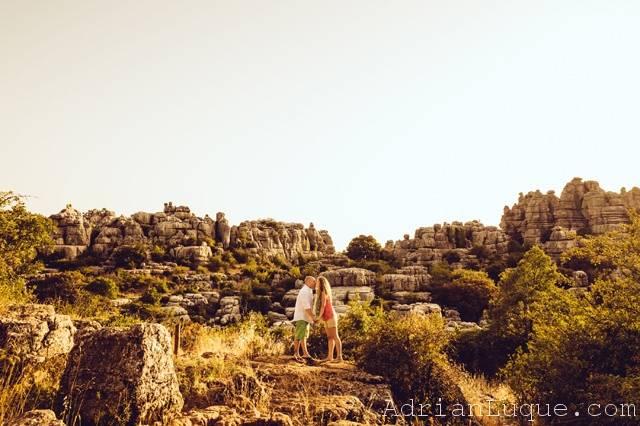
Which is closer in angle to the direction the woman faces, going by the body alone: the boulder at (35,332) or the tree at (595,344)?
the boulder

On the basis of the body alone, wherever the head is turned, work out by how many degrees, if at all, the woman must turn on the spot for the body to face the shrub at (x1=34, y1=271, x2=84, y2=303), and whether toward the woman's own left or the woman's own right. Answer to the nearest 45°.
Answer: approximately 45° to the woman's own right

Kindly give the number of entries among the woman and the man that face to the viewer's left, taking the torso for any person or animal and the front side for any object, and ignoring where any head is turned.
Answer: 1

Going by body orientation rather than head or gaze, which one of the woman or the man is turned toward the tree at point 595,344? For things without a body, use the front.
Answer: the man

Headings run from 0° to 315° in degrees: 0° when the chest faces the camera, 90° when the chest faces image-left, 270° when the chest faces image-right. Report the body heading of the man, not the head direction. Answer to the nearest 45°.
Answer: approximately 270°

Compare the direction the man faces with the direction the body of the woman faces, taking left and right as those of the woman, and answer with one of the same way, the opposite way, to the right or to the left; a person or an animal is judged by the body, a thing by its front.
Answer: the opposite way

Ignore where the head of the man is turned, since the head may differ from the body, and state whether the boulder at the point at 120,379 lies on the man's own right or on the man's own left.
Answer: on the man's own right

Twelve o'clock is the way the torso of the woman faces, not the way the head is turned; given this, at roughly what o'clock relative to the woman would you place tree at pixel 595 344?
The tree is roughly at 6 o'clock from the woman.

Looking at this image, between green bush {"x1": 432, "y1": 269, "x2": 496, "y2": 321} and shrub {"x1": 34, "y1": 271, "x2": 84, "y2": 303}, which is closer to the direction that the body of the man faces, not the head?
the green bush

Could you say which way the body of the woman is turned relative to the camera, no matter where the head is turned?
to the viewer's left

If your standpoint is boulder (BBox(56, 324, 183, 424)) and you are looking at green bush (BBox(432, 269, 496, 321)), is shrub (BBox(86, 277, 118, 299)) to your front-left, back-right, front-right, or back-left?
front-left

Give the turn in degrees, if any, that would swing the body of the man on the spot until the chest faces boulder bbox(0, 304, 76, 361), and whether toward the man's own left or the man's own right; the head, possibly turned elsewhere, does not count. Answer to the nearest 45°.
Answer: approximately 135° to the man's own right
